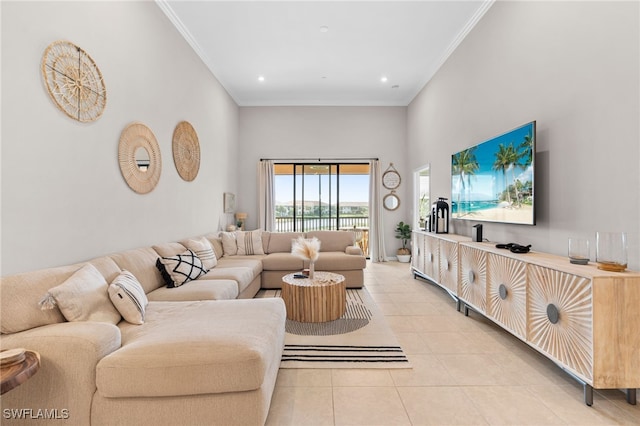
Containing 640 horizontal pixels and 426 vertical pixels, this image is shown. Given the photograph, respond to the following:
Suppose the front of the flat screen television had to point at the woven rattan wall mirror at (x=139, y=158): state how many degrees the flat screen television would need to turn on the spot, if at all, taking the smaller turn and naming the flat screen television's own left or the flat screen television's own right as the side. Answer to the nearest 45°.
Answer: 0° — it already faces it

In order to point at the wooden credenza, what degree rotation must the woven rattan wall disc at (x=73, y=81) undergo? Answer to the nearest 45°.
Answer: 0° — it already faces it

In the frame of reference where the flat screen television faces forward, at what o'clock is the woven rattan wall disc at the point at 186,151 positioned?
The woven rattan wall disc is roughly at 1 o'clock from the flat screen television.

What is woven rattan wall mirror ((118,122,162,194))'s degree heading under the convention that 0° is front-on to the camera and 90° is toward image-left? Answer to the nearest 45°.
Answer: approximately 315°

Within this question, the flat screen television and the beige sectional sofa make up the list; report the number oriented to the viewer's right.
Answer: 1

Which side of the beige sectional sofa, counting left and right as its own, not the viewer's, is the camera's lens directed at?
right

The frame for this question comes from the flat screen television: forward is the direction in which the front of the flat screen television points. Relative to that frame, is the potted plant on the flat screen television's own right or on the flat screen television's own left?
on the flat screen television's own right
